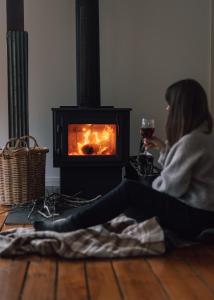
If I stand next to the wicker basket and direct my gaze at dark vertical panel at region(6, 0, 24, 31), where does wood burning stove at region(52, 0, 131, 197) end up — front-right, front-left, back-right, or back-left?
front-right

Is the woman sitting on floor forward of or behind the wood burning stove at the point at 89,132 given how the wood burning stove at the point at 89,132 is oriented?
forward

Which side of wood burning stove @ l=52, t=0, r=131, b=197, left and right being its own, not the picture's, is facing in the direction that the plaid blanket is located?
front

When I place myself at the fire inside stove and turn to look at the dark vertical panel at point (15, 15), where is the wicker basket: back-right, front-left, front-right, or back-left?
front-left

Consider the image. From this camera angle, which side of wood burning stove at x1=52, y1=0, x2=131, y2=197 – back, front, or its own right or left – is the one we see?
front

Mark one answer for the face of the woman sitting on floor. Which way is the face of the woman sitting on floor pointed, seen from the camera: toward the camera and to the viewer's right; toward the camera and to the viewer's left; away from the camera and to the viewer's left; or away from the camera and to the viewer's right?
away from the camera and to the viewer's left
